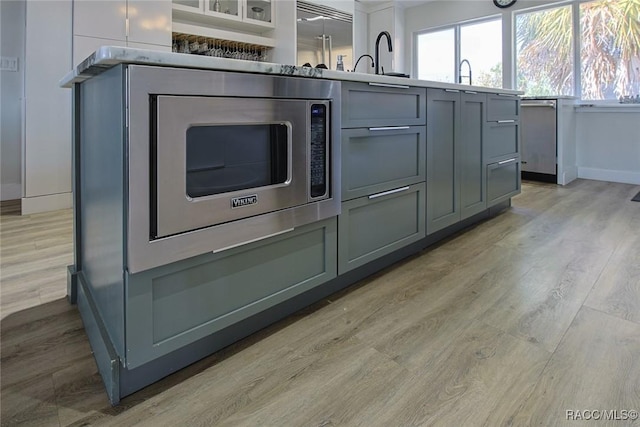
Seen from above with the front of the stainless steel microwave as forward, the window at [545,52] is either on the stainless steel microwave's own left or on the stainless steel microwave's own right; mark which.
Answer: on the stainless steel microwave's own left

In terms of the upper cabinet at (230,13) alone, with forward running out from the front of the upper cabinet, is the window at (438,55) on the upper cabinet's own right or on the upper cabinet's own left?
on the upper cabinet's own left
